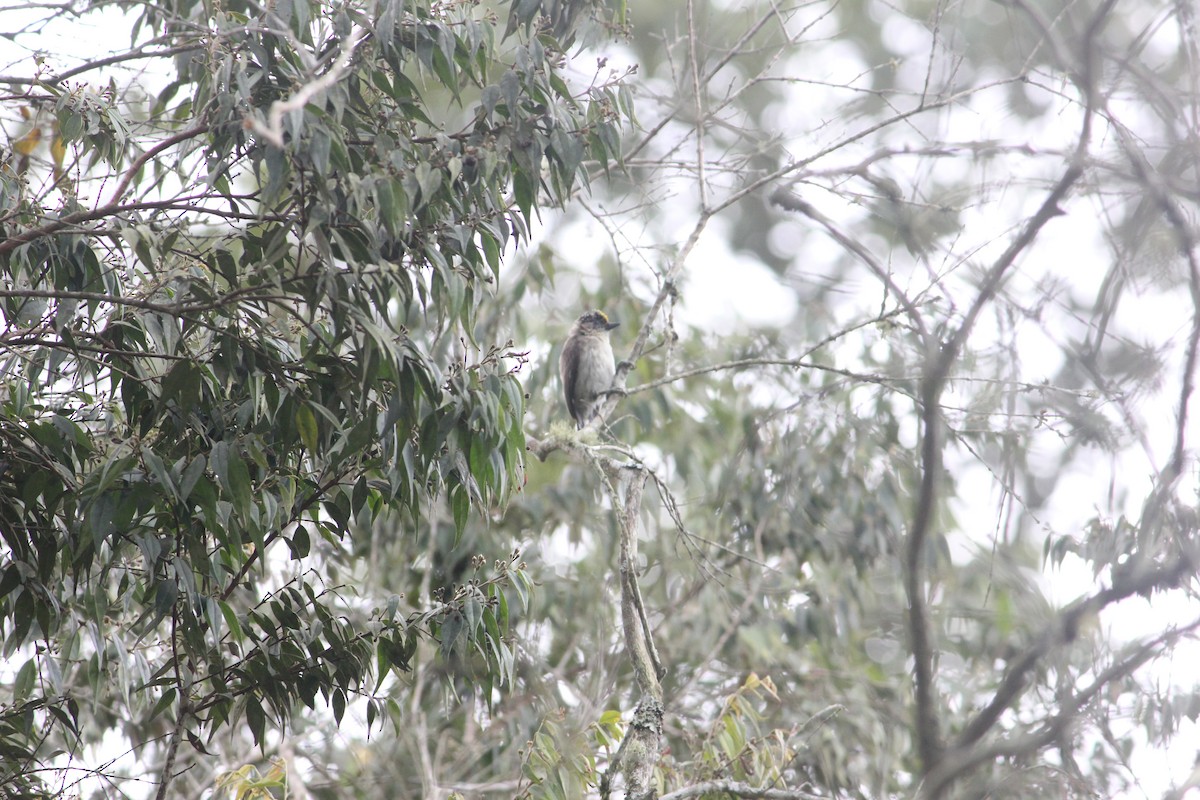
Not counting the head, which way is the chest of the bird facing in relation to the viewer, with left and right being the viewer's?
facing the viewer and to the right of the viewer
